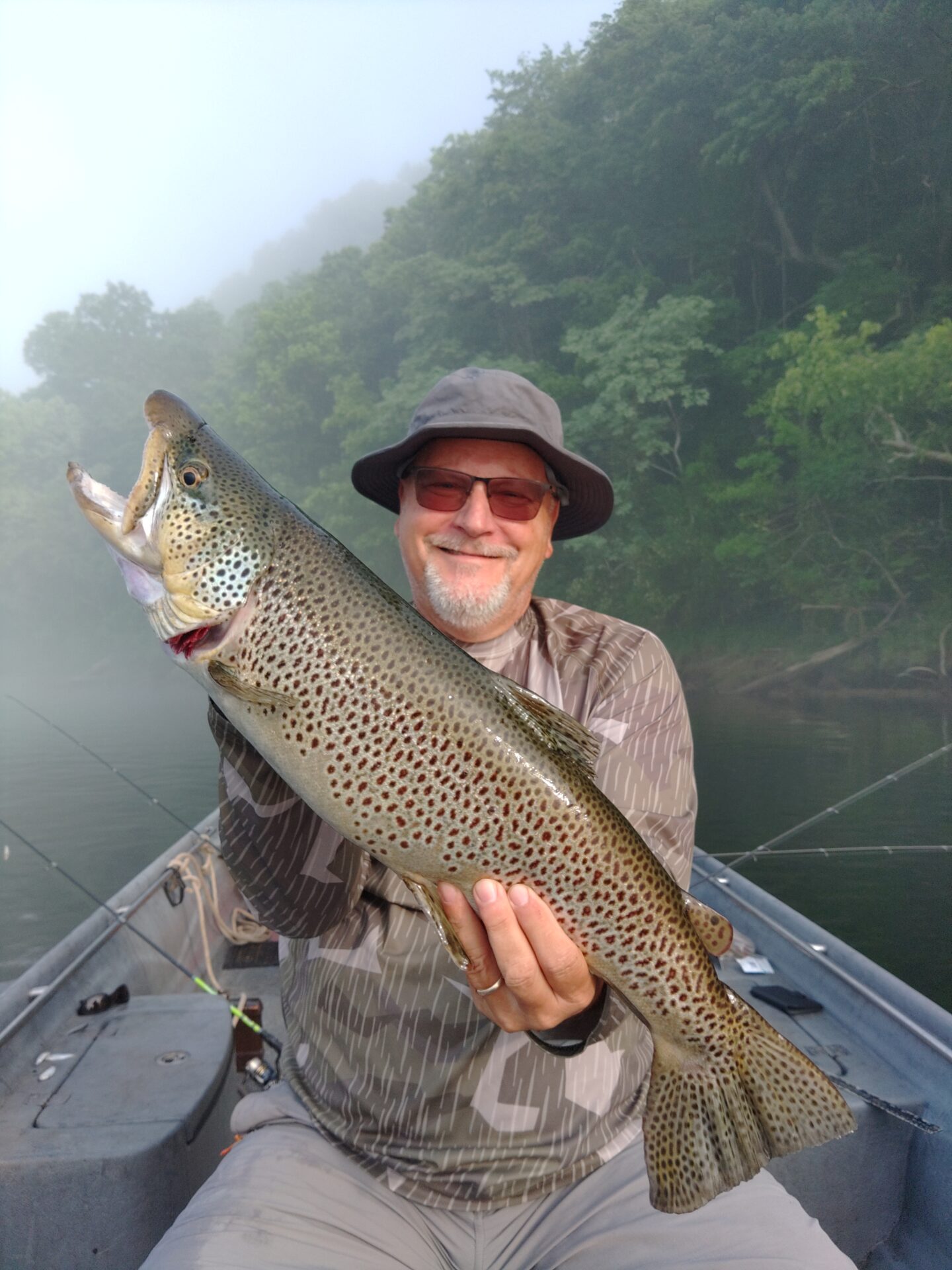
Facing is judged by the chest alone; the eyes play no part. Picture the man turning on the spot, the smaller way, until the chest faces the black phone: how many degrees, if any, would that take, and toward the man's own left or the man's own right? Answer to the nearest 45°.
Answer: approximately 135° to the man's own left

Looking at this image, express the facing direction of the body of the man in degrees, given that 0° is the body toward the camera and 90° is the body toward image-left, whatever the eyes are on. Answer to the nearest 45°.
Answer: approximately 0°
